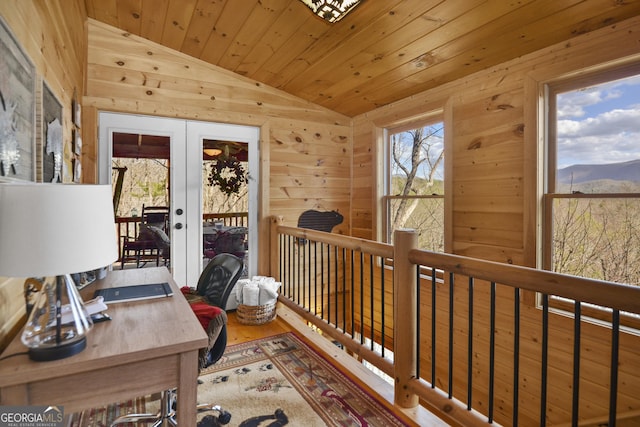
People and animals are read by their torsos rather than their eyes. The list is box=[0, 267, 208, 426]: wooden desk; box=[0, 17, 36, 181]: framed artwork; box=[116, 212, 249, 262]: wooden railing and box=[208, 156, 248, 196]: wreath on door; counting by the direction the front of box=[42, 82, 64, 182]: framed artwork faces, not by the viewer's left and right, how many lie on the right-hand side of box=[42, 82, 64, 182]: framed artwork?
2

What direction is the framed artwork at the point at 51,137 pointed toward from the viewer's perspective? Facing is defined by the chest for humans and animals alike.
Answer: to the viewer's right

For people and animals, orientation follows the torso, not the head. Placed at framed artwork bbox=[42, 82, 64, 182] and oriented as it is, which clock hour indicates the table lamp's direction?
The table lamp is roughly at 3 o'clock from the framed artwork.

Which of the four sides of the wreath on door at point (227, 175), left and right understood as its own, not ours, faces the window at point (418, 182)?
left

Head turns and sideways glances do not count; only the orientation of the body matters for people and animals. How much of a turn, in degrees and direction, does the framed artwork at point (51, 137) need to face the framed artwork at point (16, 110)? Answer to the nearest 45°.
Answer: approximately 90° to its right

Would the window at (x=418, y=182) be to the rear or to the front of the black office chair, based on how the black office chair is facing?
to the rear

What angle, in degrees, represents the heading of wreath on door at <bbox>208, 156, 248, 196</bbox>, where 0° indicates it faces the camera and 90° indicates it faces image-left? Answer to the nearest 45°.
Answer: approximately 0°

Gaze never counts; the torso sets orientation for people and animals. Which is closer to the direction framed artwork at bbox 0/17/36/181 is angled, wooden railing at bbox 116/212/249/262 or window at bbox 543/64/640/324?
the window

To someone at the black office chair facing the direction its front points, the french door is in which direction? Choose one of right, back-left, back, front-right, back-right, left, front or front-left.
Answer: back-right

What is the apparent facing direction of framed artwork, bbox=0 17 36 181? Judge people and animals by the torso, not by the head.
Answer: to the viewer's right
